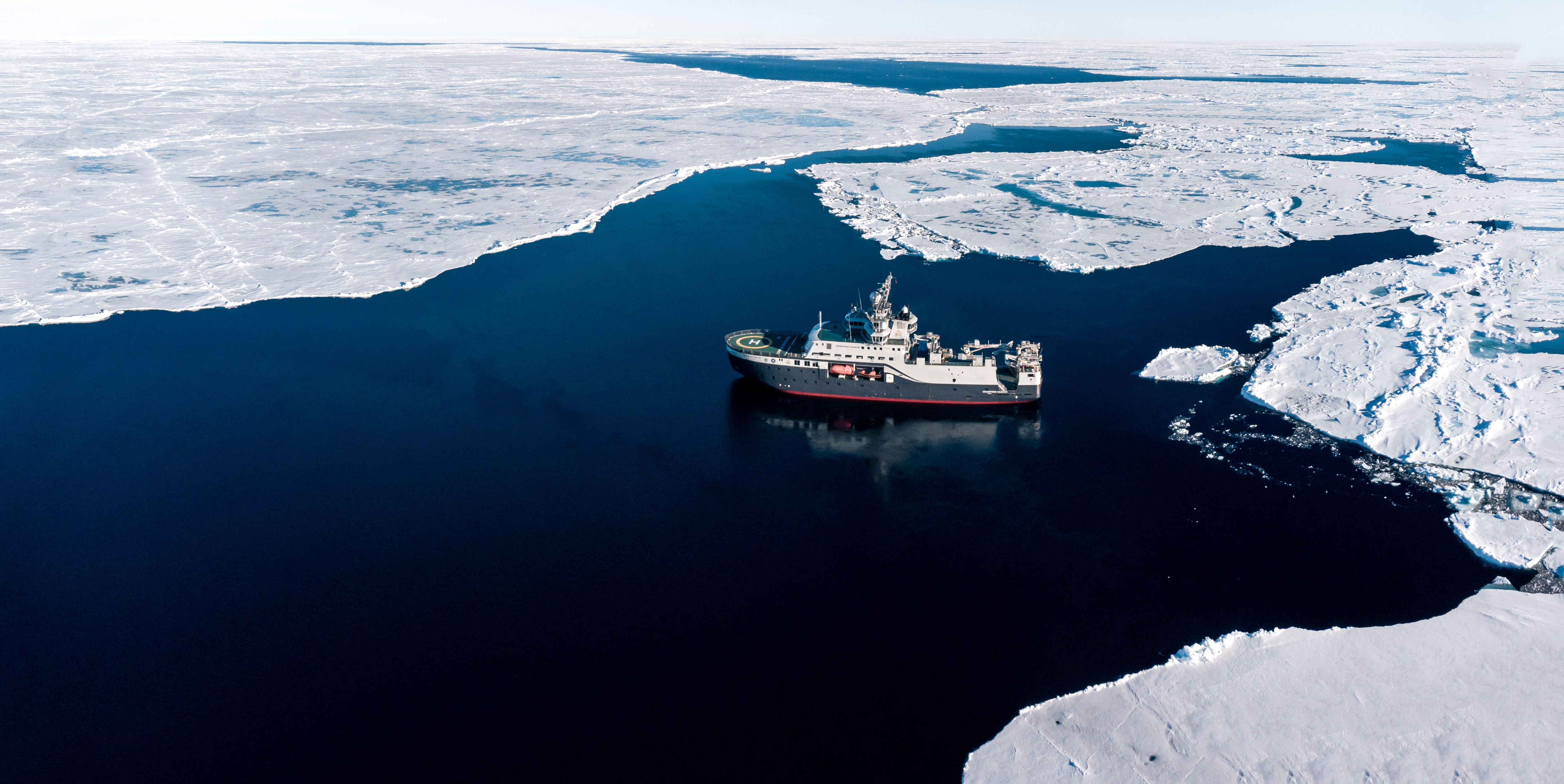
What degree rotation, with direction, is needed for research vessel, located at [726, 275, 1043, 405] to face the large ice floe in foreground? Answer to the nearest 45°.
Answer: approximately 135° to its left

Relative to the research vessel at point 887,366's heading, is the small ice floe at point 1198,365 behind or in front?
behind

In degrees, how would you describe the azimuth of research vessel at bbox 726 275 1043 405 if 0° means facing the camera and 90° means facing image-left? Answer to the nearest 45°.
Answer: approximately 90°

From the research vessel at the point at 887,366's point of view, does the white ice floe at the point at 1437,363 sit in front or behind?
behind
